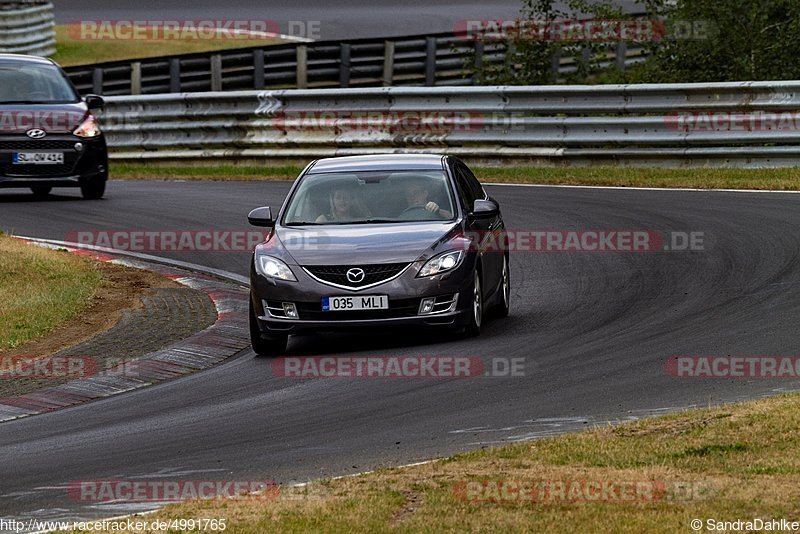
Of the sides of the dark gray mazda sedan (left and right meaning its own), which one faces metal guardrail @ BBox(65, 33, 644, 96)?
back

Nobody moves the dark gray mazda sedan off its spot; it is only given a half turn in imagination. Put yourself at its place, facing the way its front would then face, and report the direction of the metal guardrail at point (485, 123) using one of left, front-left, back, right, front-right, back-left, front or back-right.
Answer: front

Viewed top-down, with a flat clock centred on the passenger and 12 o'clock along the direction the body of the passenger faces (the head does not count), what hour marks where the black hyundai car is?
The black hyundai car is roughly at 5 o'clock from the passenger.

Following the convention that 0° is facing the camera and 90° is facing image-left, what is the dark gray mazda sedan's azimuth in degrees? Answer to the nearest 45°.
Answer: approximately 0°

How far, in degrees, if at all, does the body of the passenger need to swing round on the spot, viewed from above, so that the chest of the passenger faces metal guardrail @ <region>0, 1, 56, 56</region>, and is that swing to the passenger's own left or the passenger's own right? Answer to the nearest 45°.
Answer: approximately 180°

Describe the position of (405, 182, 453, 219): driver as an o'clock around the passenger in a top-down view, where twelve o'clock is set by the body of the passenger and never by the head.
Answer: The driver is roughly at 9 o'clock from the passenger.

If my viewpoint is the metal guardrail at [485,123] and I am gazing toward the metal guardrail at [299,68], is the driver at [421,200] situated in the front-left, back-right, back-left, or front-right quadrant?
back-left

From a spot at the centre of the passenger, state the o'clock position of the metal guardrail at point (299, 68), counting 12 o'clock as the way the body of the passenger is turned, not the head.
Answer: The metal guardrail is roughly at 6 o'clock from the passenger.
